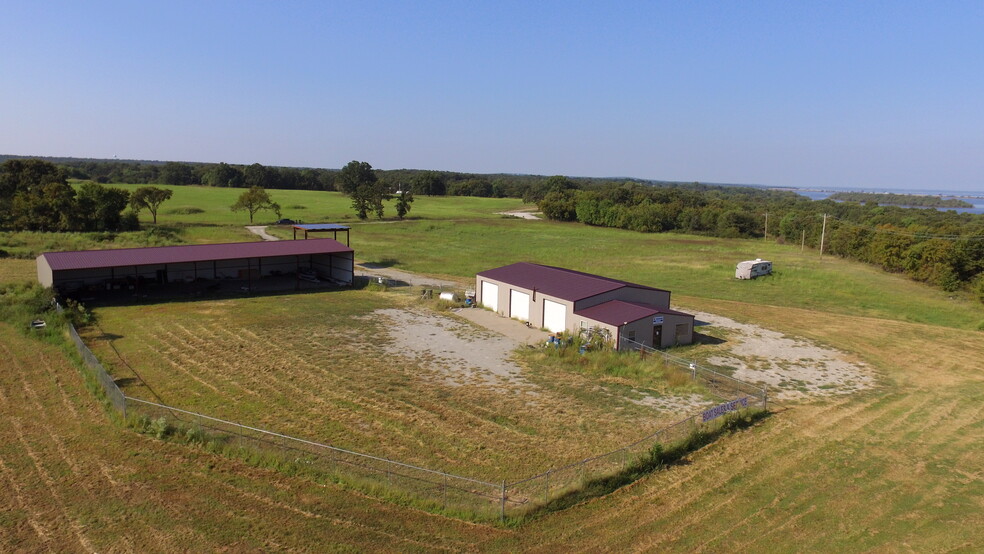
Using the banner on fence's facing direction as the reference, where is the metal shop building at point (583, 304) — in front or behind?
behind

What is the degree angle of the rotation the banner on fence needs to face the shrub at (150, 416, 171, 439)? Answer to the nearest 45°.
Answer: approximately 90° to its right

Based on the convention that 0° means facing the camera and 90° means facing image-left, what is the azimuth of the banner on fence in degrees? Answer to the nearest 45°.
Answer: approximately 315°
